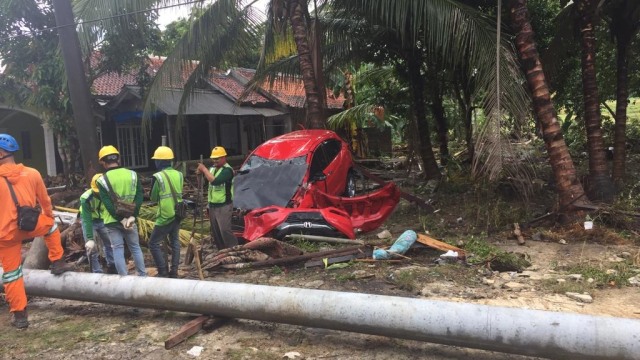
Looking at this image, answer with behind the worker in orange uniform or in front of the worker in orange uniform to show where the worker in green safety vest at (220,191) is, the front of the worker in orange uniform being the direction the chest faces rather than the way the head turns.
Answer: in front

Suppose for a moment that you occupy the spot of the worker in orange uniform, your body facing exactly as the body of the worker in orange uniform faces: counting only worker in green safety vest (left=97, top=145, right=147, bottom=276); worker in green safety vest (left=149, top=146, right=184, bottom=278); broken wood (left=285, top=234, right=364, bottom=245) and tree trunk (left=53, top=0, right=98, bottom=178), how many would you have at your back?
0

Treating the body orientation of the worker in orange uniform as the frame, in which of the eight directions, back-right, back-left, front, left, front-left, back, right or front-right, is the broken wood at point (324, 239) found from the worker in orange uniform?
front-right

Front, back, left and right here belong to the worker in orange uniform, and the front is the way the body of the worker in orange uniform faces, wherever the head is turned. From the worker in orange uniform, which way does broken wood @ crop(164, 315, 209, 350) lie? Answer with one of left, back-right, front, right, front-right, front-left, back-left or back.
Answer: right

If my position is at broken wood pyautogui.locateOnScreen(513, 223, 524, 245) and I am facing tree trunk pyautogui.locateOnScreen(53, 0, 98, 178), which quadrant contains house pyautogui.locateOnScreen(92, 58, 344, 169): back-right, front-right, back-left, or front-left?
front-right

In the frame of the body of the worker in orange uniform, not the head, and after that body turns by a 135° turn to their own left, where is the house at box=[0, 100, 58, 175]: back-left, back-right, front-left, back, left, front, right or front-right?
right

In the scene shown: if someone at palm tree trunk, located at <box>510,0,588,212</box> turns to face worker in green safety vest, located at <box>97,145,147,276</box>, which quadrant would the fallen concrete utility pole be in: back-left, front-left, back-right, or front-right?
front-left

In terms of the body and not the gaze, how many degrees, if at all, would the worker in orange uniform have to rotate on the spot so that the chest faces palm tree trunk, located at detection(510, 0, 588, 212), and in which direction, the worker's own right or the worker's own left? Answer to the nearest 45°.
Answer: approximately 45° to the worker's own right

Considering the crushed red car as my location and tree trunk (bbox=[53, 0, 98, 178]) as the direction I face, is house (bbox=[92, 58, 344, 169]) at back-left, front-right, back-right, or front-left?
front-right

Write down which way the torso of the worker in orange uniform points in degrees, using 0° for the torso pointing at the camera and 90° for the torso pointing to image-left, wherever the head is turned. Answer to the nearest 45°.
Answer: approximately 225°

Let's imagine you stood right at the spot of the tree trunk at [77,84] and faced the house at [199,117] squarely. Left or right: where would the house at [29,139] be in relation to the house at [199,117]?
left

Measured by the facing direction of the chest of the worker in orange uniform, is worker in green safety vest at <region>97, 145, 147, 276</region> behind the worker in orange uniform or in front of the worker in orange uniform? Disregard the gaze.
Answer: in front
